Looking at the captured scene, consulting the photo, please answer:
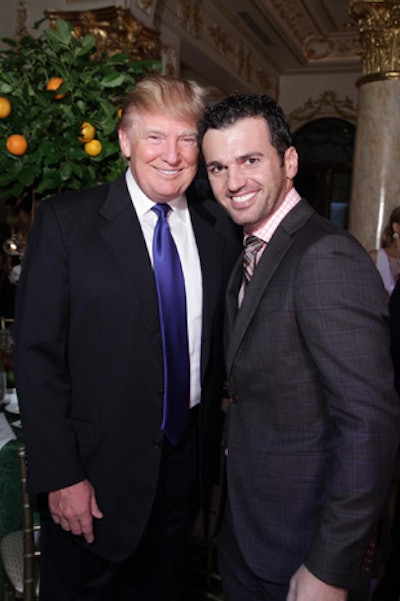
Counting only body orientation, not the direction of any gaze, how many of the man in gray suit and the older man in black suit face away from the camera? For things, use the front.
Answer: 0

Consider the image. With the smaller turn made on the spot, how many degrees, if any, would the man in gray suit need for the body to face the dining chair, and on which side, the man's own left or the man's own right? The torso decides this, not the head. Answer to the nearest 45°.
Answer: approximately 90° to the man's own right

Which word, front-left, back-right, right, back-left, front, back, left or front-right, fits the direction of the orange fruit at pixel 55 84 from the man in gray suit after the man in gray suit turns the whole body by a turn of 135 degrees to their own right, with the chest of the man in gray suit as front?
front-left

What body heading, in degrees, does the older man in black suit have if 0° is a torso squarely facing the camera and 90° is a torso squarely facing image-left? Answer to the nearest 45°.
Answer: approximately 315°
